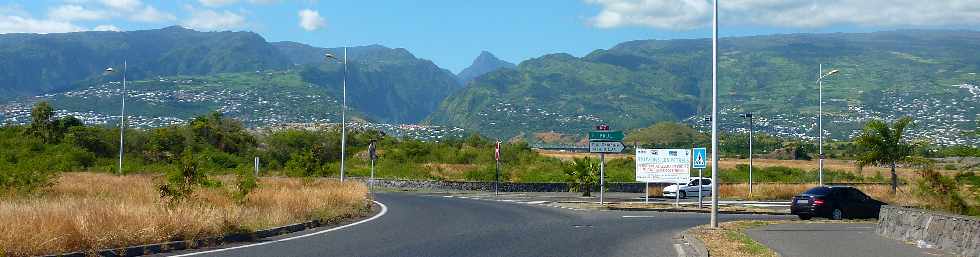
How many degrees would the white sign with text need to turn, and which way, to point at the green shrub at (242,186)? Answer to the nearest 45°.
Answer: approximately 45° to its right

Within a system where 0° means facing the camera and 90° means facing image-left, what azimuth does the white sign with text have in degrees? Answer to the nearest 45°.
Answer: approximately 0°

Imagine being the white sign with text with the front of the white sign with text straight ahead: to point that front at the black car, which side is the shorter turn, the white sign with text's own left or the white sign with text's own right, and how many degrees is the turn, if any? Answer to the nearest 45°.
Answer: approximately 45° to the white sign with text's own left

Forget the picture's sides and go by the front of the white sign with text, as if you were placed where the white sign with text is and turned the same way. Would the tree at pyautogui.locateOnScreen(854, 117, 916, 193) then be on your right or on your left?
on your left

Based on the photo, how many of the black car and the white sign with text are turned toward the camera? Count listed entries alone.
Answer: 1
